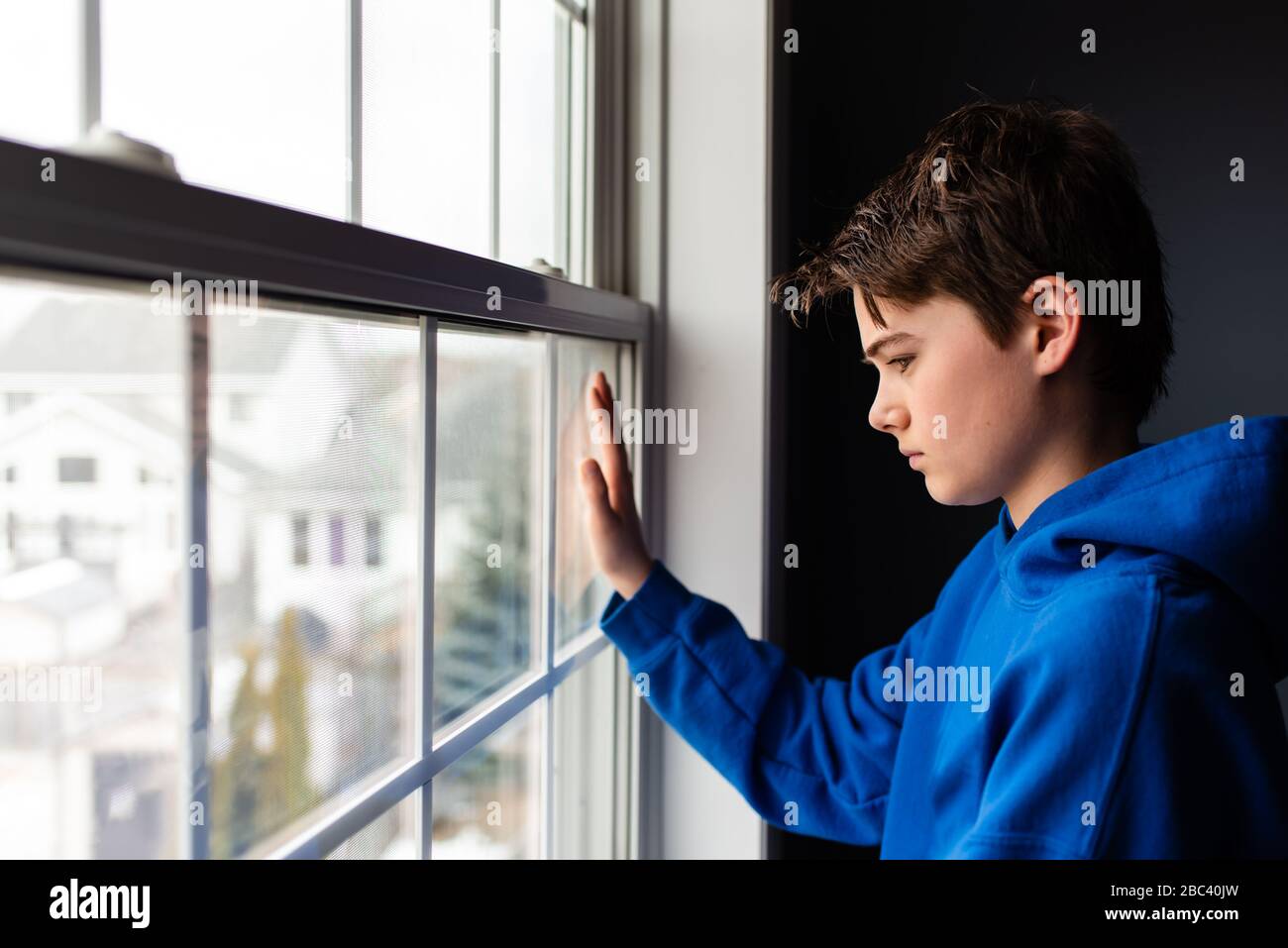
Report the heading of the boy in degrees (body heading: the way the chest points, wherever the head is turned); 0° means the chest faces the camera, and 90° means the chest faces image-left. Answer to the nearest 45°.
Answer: approximately 90°

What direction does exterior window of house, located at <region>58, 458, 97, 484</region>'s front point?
toward the camera

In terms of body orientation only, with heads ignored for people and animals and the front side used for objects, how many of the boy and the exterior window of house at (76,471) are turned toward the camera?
1

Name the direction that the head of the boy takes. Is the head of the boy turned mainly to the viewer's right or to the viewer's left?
to the viewer's left
